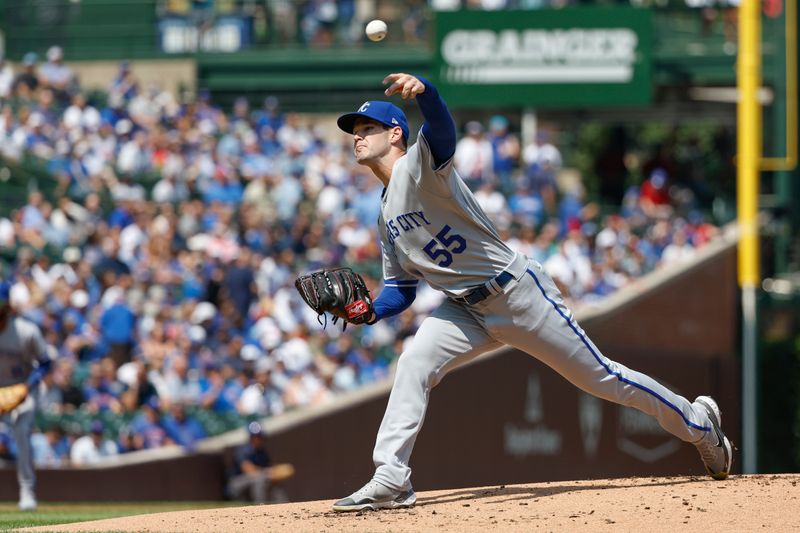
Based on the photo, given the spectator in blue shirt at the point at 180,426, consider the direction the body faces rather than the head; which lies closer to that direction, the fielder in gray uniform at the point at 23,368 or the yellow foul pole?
the fielder in gray uniform

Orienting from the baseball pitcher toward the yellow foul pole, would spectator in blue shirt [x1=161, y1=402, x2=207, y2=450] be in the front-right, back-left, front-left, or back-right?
front-left

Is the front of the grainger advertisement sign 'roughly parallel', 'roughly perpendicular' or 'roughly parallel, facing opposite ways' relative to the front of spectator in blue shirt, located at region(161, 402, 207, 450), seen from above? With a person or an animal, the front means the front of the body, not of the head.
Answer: roughly parallel

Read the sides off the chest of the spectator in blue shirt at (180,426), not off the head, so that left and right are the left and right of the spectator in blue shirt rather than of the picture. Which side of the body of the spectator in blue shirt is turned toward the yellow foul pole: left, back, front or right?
left

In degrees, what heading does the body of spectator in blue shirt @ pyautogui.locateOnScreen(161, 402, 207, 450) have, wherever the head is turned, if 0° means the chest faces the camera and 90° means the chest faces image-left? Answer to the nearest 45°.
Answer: approximately 0°

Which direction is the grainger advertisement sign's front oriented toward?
toward the camera

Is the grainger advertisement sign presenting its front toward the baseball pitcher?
yes

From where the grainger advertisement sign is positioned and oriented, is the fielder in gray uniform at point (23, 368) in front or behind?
in front

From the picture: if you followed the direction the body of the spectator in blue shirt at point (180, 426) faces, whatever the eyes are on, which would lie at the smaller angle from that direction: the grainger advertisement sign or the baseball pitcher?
the baseball pitcher

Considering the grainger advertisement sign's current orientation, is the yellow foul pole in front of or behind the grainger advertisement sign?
in front

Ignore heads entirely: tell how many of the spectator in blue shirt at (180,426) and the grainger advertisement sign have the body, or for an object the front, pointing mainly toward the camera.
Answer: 2

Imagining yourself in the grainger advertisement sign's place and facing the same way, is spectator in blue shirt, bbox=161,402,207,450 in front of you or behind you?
in front
